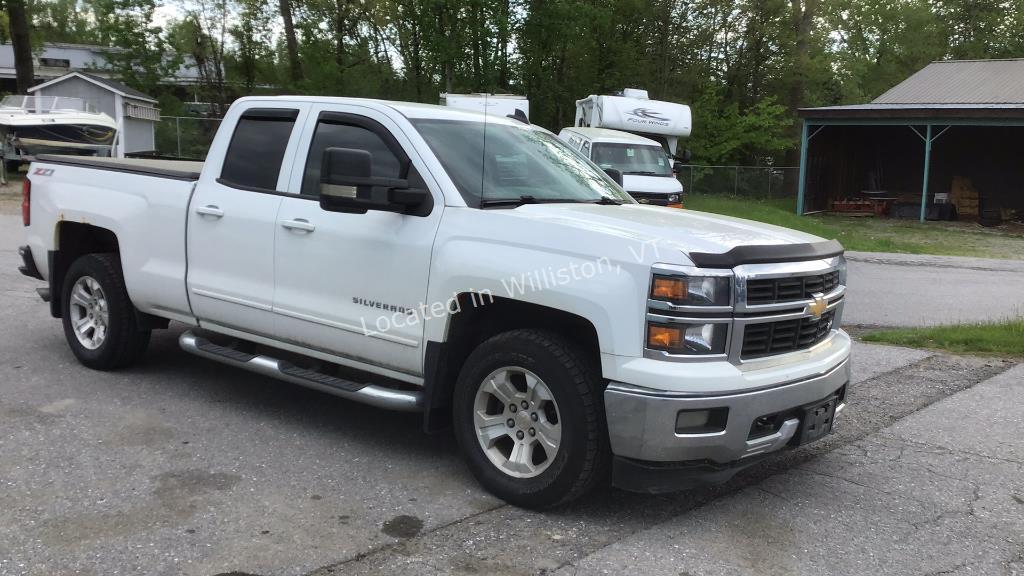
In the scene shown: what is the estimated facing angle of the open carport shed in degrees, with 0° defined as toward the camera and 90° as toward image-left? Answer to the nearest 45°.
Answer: approximately 0°

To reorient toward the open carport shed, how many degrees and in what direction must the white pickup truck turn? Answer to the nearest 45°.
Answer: approximately 90° to its left

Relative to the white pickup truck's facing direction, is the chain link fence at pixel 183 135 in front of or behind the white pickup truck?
behind

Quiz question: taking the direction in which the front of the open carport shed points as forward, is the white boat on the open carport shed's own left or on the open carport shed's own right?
on the open carport shed's own right

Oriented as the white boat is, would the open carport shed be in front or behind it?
in front

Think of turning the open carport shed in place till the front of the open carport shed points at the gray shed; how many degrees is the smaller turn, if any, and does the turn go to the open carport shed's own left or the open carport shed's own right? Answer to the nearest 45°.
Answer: approximately 90° to the open carport shed's own right

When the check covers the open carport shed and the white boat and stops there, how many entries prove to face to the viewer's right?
1

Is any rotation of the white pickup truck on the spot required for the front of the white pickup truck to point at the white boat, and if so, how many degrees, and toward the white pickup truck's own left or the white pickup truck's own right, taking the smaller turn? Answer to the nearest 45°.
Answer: approximately 180°

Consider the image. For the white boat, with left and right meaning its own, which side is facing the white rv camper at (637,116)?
front

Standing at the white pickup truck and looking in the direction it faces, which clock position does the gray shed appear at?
The gray shed is roughly at 7 o'clock from the white pickup truck.

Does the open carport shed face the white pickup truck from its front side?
yes
